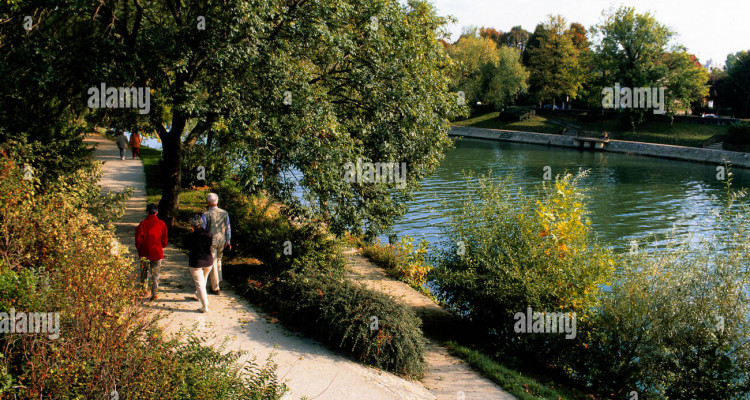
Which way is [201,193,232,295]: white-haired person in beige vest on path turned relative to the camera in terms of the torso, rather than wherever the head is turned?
away from the camera

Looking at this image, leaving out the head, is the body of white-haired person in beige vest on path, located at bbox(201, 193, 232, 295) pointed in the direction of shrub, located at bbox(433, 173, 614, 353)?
no

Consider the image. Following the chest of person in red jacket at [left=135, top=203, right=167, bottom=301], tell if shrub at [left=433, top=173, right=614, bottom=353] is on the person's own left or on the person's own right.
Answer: on the person's own right

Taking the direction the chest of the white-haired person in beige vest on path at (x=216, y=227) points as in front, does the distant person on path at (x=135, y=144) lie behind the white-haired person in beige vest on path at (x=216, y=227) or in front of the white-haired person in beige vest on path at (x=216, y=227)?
in front

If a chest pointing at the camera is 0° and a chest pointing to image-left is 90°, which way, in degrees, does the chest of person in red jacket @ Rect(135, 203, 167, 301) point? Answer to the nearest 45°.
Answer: approximately 180°

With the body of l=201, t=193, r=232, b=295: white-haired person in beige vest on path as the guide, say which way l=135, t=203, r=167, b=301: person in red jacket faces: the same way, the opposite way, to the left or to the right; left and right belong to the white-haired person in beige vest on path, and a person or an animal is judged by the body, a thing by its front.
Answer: the same way

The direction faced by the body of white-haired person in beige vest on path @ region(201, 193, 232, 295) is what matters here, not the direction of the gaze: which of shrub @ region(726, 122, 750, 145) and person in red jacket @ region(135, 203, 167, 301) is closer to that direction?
the shrub

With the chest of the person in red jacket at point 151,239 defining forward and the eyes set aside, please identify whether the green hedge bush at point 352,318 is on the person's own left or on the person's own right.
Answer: on the person's own right
